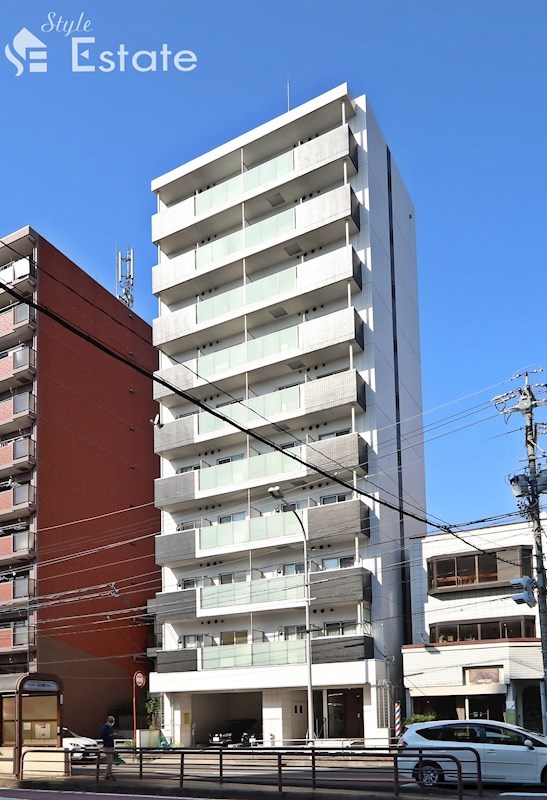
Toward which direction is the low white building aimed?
toward the camera

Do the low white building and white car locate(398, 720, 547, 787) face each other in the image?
no

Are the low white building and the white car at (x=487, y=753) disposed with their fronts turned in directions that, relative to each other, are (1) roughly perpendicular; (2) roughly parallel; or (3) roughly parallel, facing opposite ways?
roughly perpendicular

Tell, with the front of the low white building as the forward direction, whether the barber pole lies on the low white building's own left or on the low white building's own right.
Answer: on the low white building's own right

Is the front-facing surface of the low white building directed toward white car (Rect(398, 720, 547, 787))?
yes

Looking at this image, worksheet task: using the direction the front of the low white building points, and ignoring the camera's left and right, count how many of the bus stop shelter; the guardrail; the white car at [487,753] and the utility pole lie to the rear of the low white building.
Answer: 0

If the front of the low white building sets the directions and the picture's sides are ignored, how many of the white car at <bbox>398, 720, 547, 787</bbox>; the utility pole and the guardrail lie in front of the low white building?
3

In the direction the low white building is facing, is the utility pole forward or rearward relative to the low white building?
forward

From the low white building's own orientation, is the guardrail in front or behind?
in front
